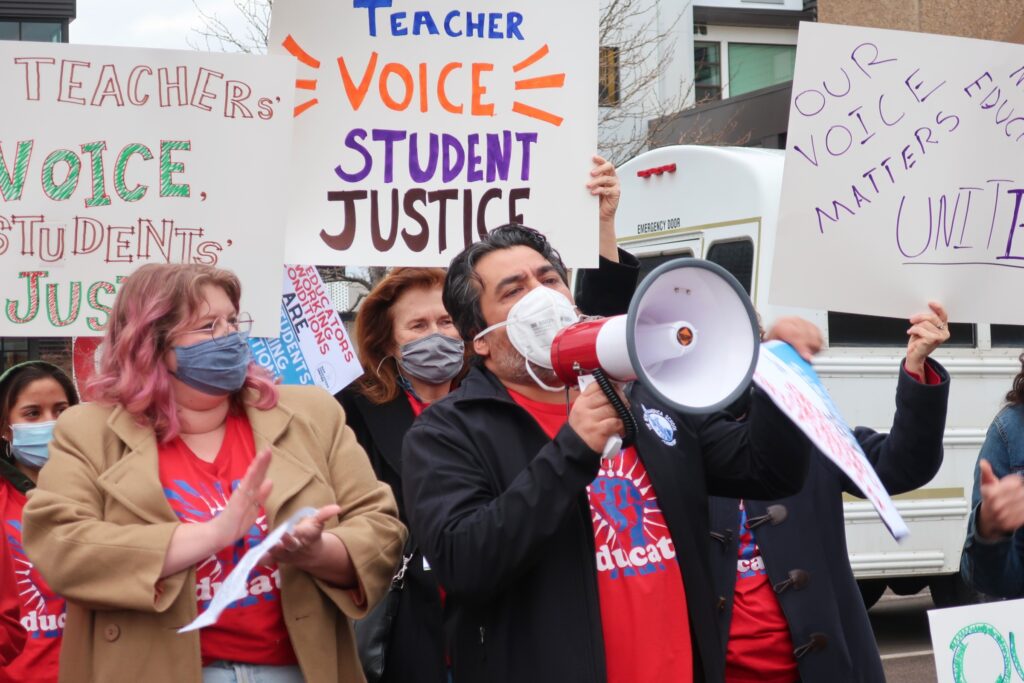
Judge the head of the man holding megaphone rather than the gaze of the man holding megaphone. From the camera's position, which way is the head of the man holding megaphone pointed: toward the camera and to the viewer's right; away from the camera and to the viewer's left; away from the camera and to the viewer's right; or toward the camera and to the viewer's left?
toward the camera and to the viewer's right

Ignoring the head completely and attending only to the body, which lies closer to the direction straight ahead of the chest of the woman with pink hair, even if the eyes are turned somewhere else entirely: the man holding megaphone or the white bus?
the man holding megaphone

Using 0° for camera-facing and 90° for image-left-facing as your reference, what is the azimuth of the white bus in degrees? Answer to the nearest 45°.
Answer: approximately 225°

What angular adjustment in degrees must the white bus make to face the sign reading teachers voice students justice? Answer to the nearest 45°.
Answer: approximately 180°

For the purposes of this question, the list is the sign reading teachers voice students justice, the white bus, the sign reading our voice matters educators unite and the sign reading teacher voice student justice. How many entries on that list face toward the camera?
3

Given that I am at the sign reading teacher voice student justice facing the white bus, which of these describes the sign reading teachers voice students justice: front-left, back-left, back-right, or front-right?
back-left

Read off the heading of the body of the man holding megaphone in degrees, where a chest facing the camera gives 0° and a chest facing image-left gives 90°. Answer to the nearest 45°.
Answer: approximately 315°

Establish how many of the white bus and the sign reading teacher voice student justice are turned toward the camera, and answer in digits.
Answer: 1

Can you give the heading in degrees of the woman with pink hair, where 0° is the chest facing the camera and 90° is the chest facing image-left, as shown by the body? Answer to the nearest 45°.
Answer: approximately 315°

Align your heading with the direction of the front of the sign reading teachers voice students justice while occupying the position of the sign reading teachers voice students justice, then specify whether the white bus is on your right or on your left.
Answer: on your left

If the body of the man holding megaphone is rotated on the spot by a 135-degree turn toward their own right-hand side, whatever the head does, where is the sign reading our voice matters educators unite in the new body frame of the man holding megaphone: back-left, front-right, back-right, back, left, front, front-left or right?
back-right
